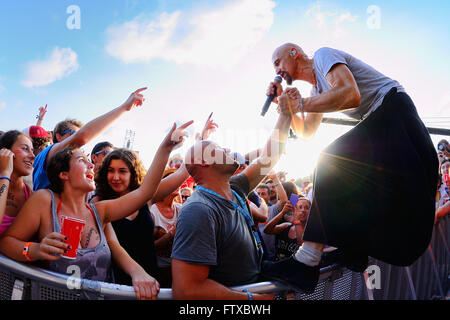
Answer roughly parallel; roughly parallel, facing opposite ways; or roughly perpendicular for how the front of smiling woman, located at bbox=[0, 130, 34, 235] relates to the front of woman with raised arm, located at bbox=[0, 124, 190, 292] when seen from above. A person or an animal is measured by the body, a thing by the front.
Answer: roughly parallel

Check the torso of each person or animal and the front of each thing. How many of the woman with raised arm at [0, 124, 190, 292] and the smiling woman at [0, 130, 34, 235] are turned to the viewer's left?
0

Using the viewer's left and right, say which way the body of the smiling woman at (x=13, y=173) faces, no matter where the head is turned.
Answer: facing the viewer and to the right of the viewer
